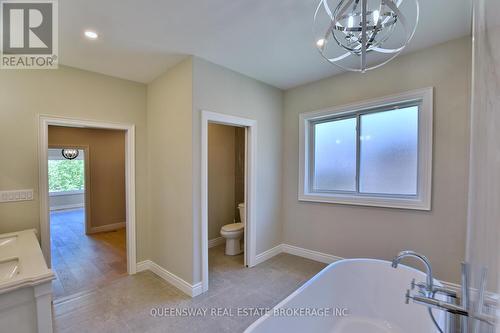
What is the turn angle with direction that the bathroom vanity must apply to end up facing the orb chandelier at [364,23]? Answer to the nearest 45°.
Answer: approximately 45° to its left

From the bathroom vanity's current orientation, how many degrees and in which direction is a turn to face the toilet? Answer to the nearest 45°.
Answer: approximately 90° to its left

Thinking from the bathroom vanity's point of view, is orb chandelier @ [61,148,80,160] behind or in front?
behind
